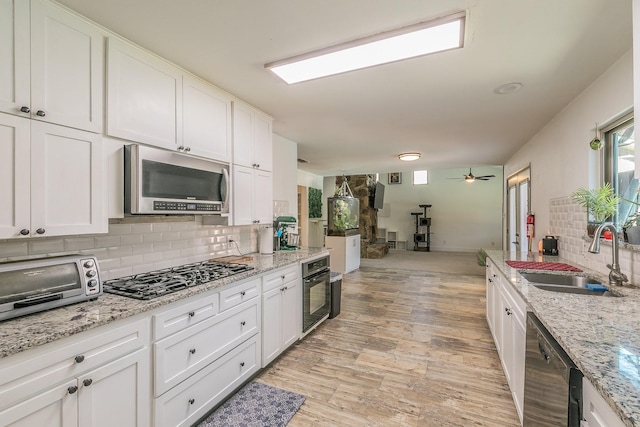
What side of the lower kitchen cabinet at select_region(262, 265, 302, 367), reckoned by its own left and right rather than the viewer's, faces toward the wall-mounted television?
left

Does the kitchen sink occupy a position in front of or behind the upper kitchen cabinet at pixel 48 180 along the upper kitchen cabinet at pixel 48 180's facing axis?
in front

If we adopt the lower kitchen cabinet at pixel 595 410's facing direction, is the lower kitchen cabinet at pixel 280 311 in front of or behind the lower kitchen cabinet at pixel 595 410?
in front

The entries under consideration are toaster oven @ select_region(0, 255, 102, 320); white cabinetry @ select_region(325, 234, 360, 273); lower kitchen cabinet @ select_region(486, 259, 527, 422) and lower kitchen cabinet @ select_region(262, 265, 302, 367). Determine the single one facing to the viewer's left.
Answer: lower kitchen cabinet @ select_region(486, 259, 527, 422)

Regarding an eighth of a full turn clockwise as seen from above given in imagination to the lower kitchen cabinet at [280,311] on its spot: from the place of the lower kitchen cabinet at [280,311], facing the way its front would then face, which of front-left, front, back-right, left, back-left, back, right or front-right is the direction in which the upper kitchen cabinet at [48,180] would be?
front-right

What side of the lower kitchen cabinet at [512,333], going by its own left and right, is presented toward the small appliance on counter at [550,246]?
right

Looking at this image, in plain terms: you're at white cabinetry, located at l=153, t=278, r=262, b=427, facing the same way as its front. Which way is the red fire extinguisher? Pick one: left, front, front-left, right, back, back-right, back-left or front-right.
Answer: front-left

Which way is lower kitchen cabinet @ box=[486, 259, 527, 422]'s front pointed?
to the viewer's left

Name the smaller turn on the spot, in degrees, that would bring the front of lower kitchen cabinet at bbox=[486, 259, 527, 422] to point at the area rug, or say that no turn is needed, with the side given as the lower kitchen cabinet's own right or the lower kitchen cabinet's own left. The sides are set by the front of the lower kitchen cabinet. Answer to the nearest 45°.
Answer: approximately 45° to the lower kitchen cabinet's own left
